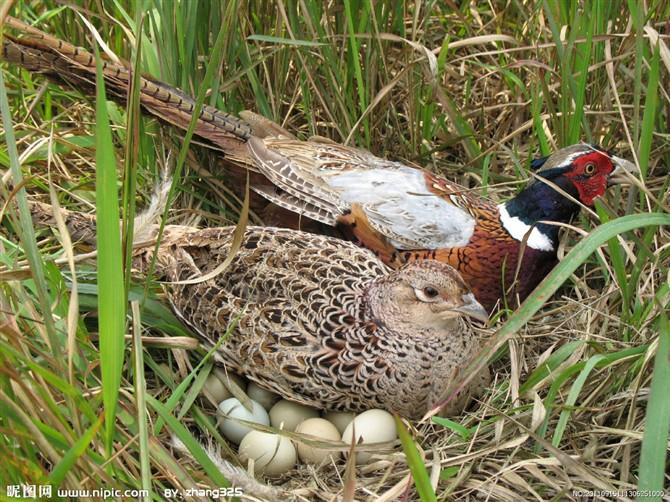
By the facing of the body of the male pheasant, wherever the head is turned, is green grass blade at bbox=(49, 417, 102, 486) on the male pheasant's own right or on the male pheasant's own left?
on the male pheasant's own right

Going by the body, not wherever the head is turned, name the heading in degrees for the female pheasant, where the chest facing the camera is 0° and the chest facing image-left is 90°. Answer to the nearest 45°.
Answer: approximately 315°

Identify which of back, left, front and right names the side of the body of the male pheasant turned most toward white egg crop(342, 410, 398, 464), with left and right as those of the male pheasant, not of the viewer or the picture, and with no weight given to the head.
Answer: right

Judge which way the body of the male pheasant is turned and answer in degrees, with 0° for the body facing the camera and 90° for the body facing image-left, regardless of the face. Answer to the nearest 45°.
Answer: approximately 270°

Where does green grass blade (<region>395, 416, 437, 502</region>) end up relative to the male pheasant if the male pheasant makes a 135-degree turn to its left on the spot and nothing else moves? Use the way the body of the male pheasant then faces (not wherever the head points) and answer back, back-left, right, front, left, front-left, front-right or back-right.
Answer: back-left
